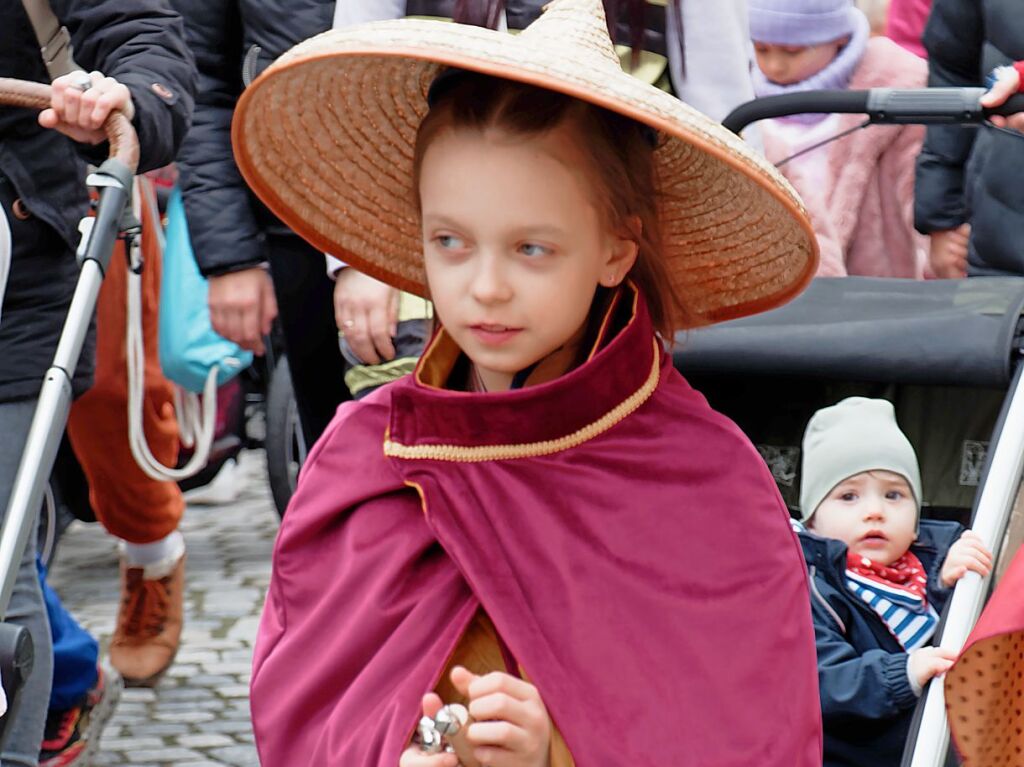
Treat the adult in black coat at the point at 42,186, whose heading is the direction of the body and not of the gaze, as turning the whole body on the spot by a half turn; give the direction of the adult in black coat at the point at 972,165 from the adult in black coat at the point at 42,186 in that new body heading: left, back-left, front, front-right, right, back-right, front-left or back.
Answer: right

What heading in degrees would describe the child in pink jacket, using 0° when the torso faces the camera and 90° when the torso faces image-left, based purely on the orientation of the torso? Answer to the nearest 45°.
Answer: approximately 45°

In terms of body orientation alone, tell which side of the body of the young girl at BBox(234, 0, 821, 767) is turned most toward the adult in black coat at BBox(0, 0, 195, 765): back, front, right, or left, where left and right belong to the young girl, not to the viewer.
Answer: right

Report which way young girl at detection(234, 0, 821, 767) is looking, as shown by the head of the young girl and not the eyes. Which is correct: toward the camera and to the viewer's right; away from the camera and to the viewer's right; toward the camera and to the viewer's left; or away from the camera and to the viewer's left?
toward the camera and to the viewer's left

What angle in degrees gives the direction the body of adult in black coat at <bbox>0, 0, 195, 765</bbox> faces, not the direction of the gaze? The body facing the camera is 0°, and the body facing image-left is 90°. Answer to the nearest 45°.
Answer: approximately 0°

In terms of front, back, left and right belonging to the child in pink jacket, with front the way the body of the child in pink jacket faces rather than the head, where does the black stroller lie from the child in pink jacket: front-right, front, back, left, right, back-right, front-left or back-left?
front-left

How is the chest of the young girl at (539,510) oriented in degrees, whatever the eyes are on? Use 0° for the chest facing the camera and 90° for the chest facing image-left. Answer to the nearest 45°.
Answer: approximately 45°

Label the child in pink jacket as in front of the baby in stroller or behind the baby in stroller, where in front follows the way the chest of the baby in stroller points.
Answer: behind

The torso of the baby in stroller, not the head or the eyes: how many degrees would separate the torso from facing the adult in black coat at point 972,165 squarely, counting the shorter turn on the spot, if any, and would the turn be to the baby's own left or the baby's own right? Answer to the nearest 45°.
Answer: approximately 135° to the baby's own left

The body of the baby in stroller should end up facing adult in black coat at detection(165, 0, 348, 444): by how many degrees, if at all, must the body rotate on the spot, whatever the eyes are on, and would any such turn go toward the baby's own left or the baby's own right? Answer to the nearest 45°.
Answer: approximately 135° to the baby's own right

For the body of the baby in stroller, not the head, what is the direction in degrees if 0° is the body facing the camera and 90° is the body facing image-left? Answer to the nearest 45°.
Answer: approximately 315°

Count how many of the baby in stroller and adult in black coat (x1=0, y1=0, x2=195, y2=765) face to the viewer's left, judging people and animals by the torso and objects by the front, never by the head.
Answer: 0

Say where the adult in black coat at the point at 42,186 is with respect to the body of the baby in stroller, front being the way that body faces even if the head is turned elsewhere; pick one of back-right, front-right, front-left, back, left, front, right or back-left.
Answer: back-right
